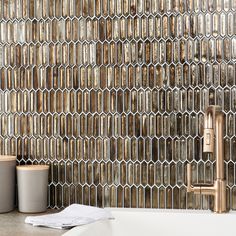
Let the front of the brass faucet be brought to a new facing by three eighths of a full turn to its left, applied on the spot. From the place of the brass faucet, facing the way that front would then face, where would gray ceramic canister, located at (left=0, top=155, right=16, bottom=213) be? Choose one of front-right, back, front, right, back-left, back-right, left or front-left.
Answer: back

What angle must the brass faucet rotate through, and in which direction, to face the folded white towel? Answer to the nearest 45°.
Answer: approximately 45° to its right

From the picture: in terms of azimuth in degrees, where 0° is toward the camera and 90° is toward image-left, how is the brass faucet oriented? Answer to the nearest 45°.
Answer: approximately 45°

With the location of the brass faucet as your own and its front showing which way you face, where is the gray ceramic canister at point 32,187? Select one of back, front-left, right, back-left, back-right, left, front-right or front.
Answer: front-right
